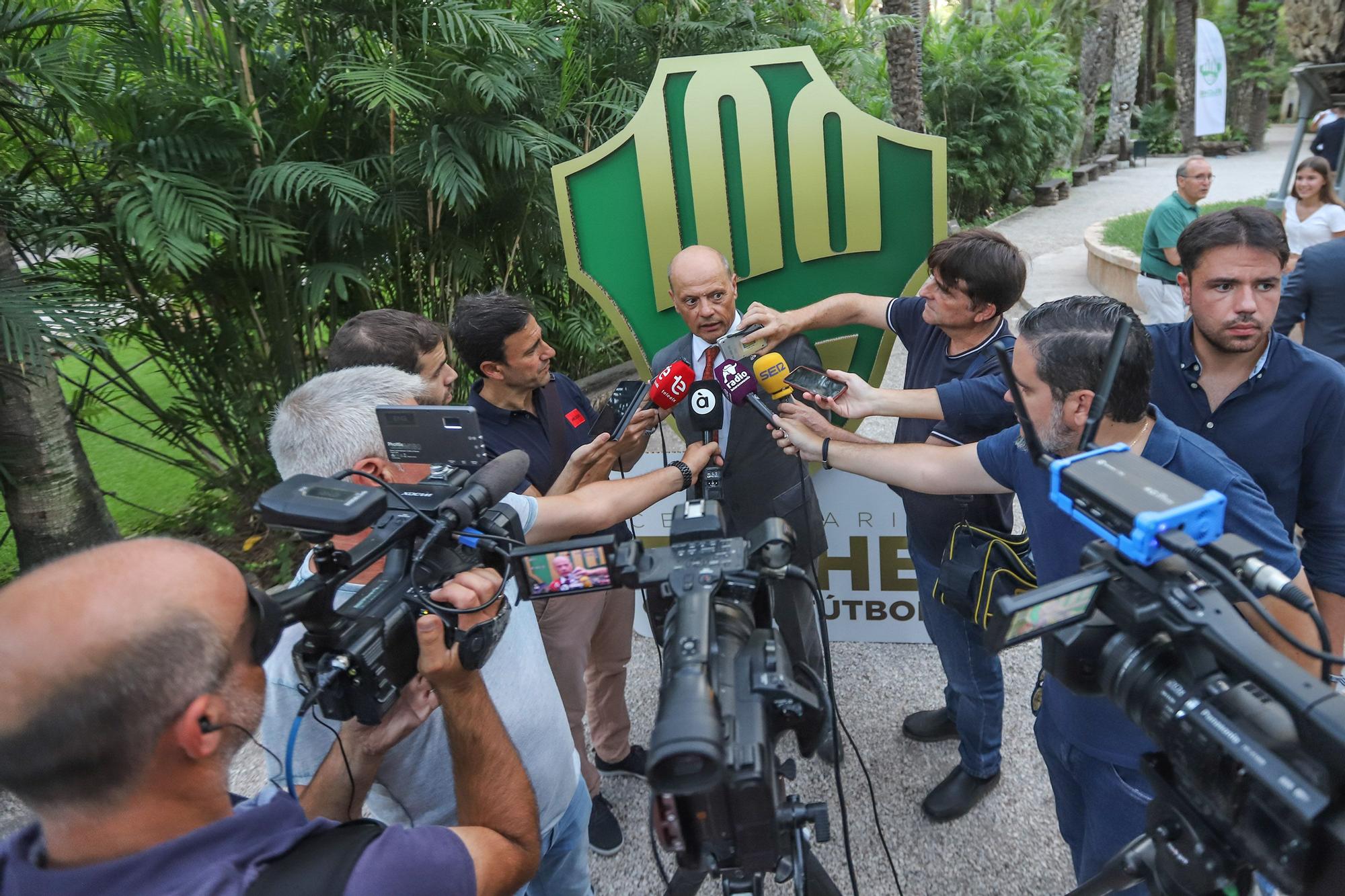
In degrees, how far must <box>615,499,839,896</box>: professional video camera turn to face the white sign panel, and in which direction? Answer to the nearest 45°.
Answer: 0° — it already faces it

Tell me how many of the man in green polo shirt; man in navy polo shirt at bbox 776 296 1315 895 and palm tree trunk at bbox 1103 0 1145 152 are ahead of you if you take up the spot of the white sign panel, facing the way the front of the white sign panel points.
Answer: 1

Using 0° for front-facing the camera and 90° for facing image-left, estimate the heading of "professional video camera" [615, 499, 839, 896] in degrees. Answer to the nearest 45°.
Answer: approximately 180°

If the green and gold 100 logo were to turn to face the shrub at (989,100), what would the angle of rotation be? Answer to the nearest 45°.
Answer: approximately 180°

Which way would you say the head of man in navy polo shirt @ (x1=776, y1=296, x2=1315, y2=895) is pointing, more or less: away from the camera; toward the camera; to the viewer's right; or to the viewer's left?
to the viewer's left

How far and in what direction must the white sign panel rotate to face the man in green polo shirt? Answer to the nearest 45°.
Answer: approximately 135° to its left

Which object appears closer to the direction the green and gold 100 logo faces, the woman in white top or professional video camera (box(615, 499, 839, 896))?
the professional video camera

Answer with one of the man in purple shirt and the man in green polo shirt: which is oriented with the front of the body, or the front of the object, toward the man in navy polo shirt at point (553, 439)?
the man in purple shirt

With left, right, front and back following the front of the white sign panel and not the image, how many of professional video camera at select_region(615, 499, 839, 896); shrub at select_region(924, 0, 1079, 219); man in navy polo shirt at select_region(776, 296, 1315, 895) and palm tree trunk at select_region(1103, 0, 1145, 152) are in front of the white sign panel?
2

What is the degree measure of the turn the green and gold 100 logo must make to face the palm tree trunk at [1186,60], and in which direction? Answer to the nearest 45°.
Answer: approximately 135° to its left

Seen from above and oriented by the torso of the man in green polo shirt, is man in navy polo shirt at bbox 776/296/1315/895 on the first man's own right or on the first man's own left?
on the first man's own right

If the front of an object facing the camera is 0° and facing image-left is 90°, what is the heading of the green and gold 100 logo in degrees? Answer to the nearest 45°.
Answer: approximately 0°
